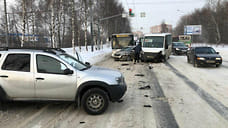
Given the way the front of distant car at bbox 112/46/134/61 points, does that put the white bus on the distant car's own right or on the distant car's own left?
on the distant car's own left

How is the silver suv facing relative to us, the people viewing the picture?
facing to the right of the viewer

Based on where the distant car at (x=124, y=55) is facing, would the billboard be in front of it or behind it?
behind

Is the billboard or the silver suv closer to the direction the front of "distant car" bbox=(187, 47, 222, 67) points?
the silver suv

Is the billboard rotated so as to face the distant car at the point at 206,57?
yes

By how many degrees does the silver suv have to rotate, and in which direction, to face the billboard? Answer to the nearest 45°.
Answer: approximately 45° to its left

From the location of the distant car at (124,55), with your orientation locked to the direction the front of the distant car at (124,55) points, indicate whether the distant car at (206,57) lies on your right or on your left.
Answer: on your left

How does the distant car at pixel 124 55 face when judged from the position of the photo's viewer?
facing the viewer and to the left of the viewer

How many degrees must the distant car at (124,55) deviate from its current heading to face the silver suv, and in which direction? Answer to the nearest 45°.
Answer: approximately 45° to its left

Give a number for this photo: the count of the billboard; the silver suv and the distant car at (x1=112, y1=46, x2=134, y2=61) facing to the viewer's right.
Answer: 1

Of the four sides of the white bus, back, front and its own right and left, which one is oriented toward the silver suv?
front
